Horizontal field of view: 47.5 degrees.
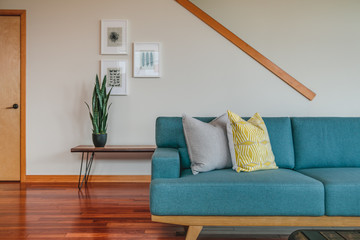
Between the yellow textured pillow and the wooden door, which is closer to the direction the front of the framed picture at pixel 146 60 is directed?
the yellow textured pillow

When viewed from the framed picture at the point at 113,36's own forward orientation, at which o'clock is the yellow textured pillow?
The yellow textured pillow is roughly at 11 o'clock from the framed picture.

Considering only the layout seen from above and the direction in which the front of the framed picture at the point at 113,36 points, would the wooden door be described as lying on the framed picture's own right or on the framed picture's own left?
on the framed picture's own right

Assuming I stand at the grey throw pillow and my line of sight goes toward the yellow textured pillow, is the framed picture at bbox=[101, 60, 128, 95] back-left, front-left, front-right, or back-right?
back-left

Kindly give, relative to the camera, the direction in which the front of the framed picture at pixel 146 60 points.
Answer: facing the viewer

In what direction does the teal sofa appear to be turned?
toward the camera

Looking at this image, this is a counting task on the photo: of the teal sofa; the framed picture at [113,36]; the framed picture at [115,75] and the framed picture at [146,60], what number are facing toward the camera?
4

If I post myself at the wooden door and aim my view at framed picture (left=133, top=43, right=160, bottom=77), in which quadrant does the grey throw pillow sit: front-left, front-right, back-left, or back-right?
front-right
